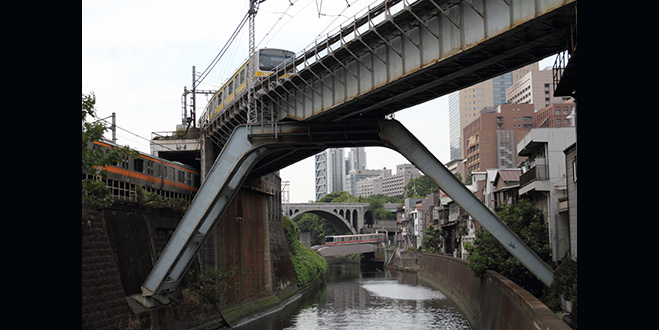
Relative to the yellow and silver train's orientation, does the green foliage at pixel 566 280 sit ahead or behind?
ahead

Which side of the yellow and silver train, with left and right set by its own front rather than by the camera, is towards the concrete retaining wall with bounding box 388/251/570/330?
front

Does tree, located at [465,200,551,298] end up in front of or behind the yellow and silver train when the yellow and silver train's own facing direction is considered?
in front

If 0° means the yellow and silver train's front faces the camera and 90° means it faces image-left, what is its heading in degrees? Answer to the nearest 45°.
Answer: approximately 315°
